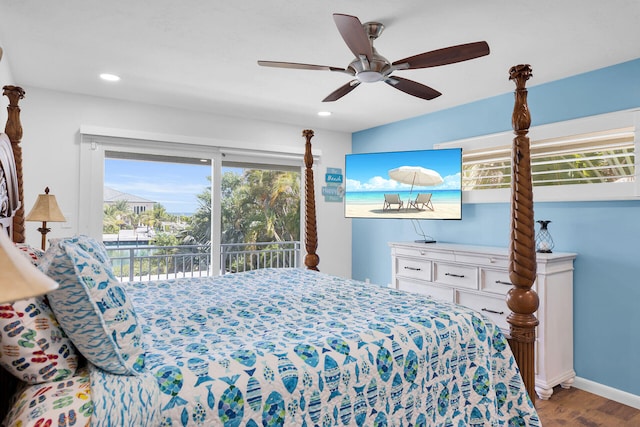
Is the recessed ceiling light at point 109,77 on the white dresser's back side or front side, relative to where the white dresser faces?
on the front side

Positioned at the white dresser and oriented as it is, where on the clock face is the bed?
The bed is roughly at 11 o'clock from the white dresser.

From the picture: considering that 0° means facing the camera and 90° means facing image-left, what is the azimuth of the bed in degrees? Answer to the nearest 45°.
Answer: approximately 225°

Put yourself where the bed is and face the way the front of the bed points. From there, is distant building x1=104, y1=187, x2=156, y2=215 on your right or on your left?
on your left

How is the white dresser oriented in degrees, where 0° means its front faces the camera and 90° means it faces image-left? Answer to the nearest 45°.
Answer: approximately 45°

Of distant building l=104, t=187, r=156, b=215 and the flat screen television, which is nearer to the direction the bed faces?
the flat screen television

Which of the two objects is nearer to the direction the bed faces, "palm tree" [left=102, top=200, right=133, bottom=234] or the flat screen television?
the flat screen television

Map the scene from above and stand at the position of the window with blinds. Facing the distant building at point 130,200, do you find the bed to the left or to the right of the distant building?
left

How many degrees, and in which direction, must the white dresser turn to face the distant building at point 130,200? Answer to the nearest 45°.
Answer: approximately 45° to its right
